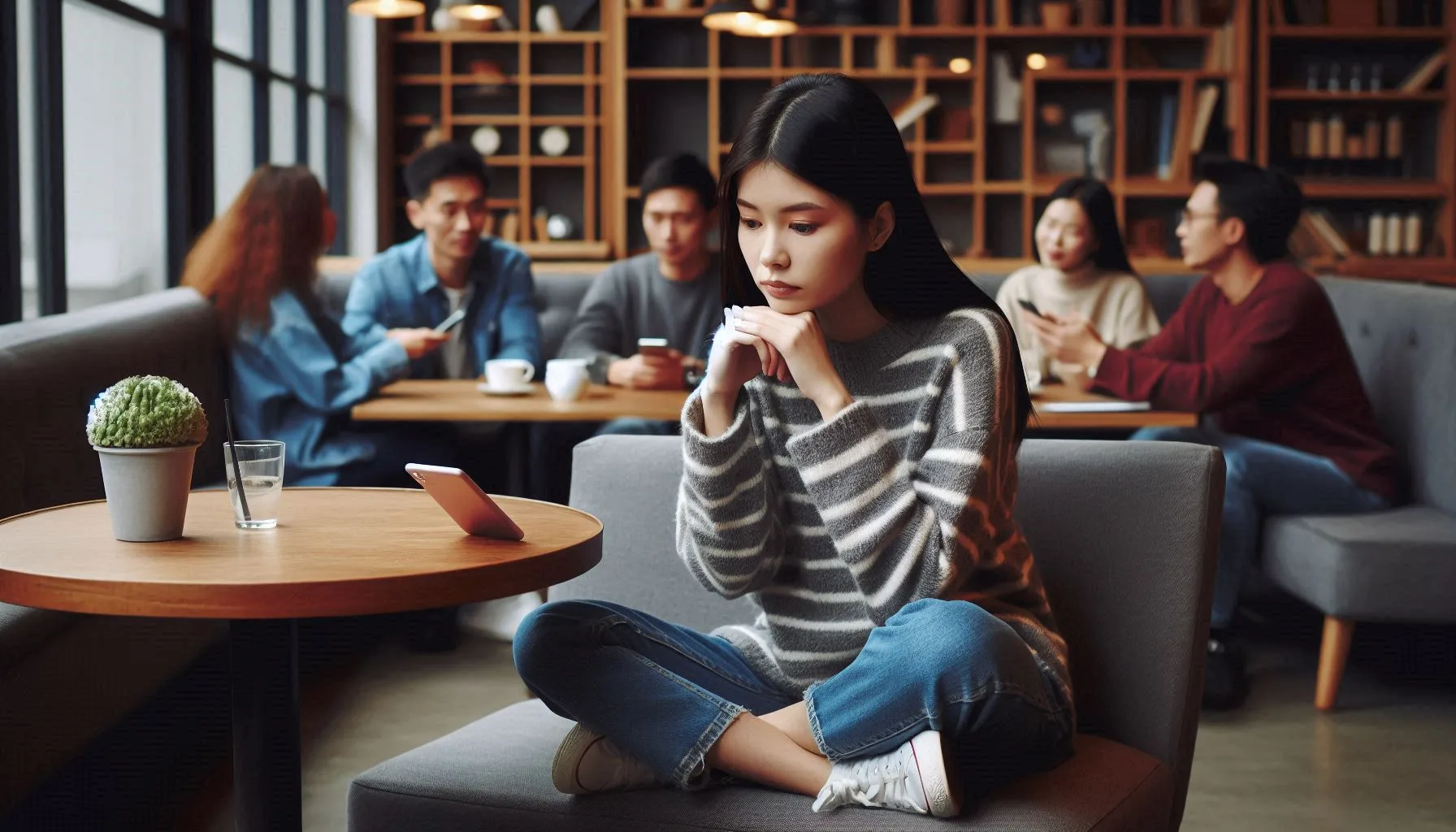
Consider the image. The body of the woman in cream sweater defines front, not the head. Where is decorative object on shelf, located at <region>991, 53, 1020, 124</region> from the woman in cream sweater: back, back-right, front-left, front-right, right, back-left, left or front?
back-right

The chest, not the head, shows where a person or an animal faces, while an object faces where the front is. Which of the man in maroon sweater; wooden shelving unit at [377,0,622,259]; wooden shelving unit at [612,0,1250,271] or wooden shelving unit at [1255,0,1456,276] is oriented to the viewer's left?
the man in maroon sweater

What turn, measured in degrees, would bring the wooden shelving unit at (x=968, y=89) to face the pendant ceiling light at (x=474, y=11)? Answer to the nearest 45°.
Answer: approximately 45° to its right

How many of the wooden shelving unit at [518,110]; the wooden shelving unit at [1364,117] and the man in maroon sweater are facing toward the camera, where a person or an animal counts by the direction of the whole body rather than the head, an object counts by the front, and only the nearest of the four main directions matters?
2

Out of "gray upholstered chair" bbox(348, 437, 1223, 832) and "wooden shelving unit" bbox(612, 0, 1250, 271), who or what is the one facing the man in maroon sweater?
the wooden shelving unit

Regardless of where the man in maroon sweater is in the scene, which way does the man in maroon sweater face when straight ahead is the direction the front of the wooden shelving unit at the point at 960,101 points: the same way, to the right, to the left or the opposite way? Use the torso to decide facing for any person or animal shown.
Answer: to the right

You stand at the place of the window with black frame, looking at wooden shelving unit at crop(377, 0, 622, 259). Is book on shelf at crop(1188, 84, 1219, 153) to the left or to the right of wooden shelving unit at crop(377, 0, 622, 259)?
right

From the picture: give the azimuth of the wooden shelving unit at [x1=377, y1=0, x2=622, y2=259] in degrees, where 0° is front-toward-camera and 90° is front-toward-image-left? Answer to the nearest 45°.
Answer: approximately 0°

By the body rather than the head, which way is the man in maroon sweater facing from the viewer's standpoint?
to the viewer's left

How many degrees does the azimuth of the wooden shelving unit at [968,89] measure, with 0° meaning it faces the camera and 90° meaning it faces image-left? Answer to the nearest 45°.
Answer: approximately 0°
